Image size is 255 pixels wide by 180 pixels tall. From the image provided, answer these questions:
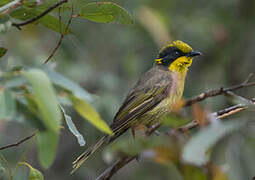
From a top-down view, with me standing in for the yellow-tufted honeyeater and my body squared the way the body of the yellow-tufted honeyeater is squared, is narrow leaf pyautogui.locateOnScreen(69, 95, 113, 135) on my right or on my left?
on my right

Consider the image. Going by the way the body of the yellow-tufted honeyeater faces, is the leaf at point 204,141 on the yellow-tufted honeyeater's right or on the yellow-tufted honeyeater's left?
on the yellow-tufted honeyeater's right

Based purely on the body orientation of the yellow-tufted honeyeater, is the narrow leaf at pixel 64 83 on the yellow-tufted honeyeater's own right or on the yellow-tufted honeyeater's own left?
on the yellow-tufted honeyeater's own right

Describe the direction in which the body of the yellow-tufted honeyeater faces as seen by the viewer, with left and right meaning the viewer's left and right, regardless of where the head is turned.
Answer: facing to the right of the viewer
